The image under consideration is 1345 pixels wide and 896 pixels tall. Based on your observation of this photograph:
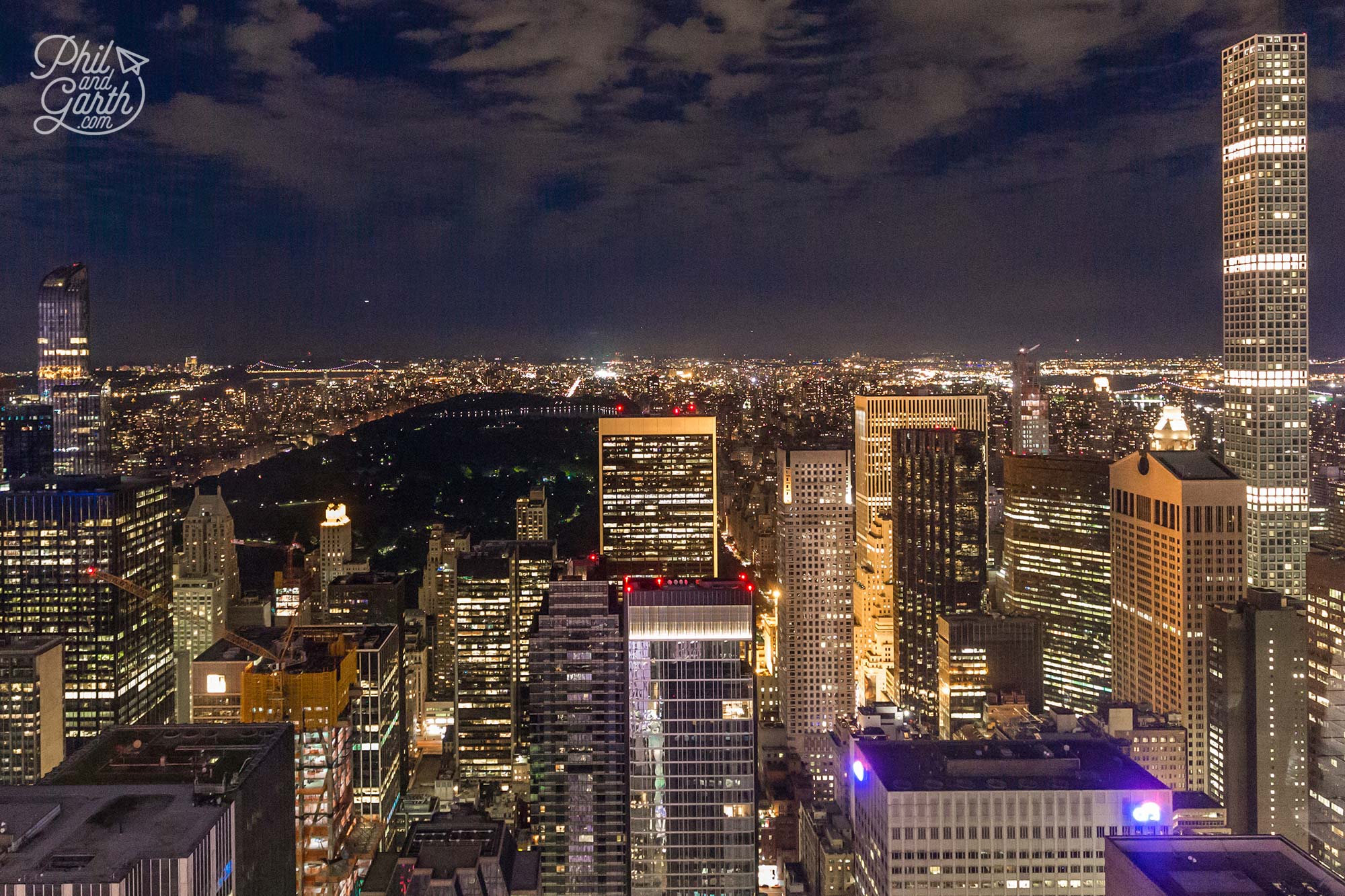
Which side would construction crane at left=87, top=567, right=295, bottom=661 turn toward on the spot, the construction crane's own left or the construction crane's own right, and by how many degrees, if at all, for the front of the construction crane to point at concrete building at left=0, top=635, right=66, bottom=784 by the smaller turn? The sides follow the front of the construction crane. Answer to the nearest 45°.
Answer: approximately 45° to the construction crane's own left

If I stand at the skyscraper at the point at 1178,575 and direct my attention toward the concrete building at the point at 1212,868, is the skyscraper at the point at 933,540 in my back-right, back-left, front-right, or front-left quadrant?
back-right

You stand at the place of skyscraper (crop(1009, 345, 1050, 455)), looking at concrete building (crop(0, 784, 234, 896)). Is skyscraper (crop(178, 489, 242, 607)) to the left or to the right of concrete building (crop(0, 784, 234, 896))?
right

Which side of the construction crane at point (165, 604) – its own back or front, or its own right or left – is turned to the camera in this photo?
left

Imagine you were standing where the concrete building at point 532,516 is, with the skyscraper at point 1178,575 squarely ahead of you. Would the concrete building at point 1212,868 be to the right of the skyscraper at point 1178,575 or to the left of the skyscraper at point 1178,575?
right
